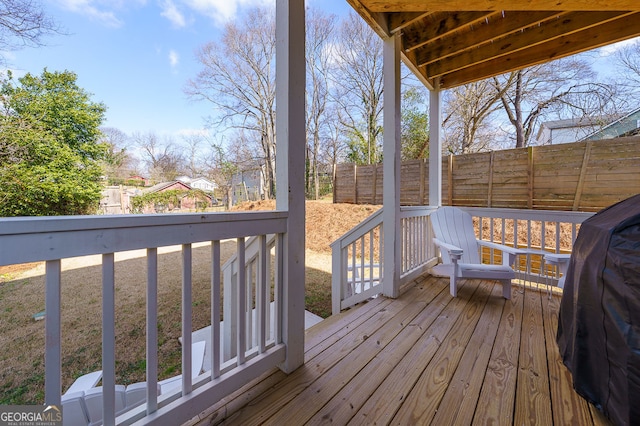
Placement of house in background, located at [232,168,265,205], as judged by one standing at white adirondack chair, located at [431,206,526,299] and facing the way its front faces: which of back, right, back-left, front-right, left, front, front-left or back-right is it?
back-right

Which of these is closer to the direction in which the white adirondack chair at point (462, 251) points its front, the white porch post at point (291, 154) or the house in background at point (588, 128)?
the white porch post

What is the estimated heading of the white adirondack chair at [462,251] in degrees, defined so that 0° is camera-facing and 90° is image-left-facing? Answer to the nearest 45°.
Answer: approximately 315°

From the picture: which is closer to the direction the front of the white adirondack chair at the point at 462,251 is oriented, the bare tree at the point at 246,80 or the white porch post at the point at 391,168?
the white porch post

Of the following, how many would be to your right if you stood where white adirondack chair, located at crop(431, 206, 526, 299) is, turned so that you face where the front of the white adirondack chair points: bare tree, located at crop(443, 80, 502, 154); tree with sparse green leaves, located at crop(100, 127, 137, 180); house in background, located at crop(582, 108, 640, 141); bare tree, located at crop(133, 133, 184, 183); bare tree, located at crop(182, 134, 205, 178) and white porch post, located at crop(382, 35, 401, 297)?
4

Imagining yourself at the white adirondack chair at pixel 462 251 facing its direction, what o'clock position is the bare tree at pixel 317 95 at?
The bare tree is roughly at 6 o'clock from the white adirondack chair.

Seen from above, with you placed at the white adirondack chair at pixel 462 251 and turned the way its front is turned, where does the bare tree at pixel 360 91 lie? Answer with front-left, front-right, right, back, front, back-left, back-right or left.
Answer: back

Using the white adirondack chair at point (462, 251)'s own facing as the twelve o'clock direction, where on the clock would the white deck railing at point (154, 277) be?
The white deck railing is roughly at 2 o'clock from the white adirondack chair.

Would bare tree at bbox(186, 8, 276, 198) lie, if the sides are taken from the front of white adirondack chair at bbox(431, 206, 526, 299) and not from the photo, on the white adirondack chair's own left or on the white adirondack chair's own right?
on the white adirondack chair's own right

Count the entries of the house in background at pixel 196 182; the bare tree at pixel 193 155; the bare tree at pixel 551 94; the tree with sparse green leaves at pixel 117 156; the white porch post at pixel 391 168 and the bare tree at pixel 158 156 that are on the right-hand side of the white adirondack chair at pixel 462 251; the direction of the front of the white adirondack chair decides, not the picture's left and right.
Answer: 5
